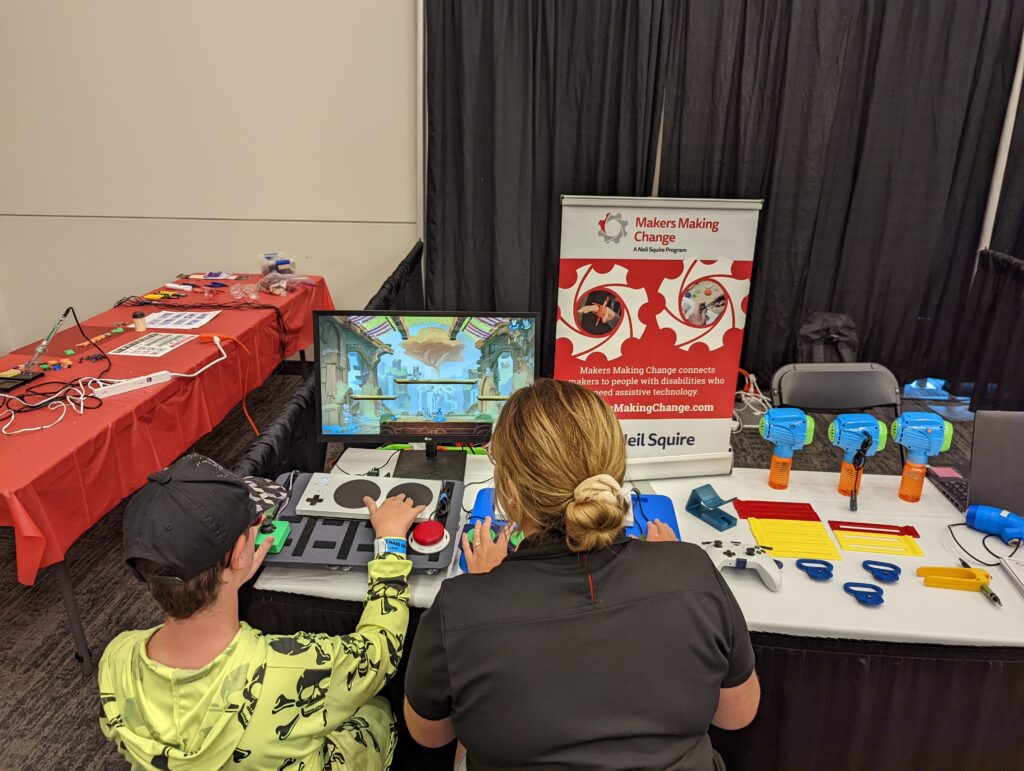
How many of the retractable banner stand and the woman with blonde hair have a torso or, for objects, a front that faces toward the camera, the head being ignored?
1

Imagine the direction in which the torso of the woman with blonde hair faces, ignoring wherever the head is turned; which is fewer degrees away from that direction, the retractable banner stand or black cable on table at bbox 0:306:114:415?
the retractable banner stand

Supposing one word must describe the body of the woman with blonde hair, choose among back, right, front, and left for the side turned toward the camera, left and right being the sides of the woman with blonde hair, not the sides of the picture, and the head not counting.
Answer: back

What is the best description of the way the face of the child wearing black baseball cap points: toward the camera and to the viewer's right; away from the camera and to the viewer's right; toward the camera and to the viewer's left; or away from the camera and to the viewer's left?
away from the camera and to the viewer's right

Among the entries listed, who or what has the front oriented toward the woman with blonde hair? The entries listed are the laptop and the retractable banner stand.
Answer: the retractable banner stand

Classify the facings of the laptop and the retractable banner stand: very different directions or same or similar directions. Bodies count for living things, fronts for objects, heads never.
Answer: very different directions

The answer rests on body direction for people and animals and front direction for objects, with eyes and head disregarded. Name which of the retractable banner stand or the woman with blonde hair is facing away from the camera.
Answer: the woman with blonde hair

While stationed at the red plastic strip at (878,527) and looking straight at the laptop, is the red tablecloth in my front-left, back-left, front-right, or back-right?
back-left

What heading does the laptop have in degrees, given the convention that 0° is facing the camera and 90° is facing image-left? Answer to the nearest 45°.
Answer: approximately 135°

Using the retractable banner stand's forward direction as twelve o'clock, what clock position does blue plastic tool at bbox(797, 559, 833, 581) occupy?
The blue plastic tool is roughly at 11 o'clock from the retractable banner stand.
